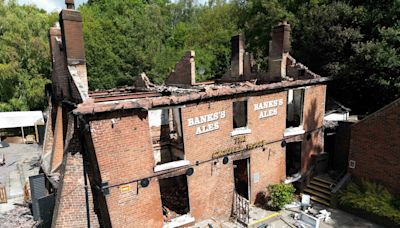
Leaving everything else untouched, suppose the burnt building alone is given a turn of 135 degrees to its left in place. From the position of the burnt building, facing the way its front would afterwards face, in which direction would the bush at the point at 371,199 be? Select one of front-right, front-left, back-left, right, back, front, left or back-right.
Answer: right

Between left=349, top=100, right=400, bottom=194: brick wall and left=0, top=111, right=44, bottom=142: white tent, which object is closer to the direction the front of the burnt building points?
the brick wall

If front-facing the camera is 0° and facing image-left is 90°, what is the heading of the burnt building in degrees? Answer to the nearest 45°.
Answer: approximately 315°

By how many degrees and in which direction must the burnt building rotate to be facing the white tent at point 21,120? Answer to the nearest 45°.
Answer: approximately 180°

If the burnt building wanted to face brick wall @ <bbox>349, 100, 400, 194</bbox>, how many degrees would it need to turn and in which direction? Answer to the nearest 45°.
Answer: approximately 45° to its left
